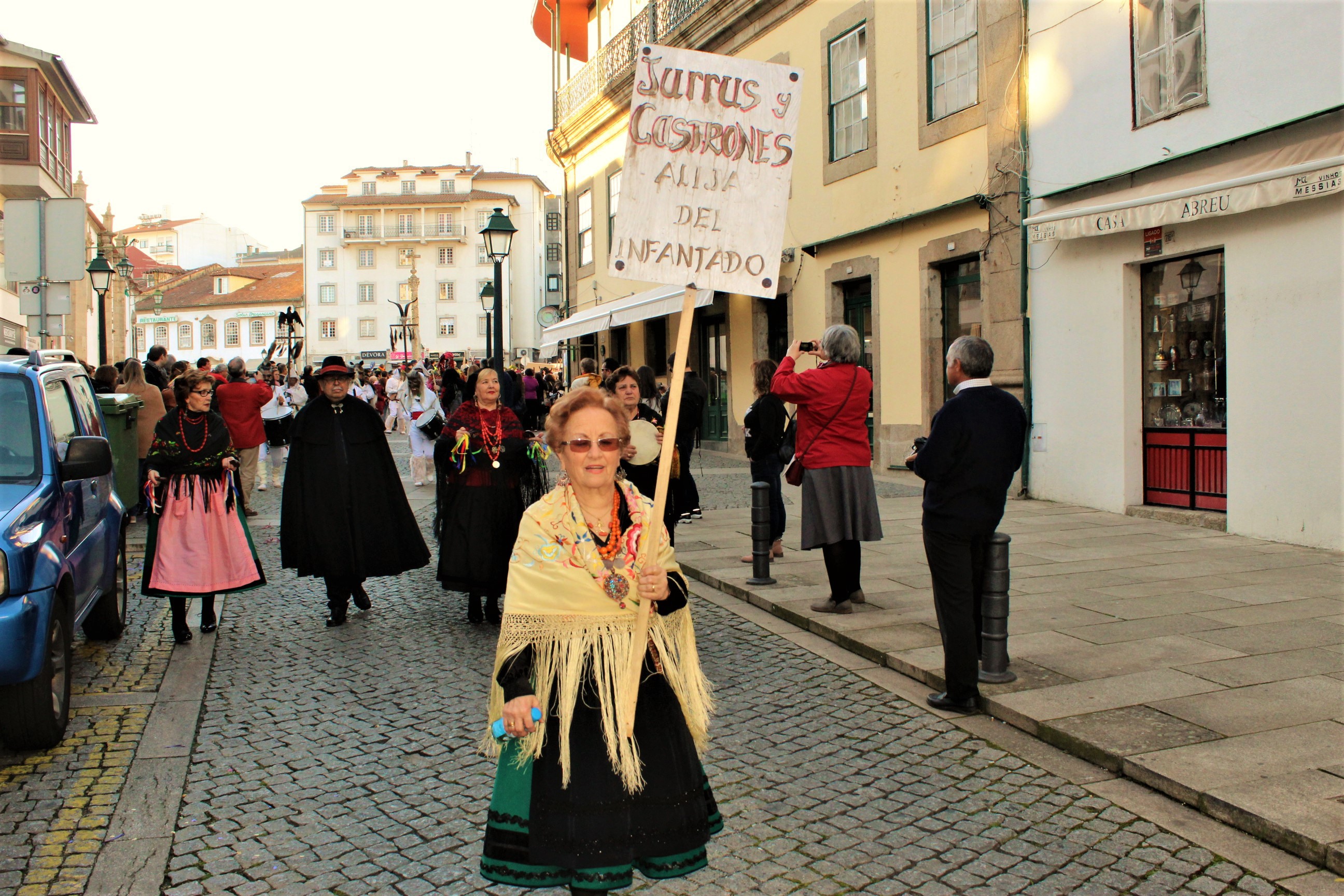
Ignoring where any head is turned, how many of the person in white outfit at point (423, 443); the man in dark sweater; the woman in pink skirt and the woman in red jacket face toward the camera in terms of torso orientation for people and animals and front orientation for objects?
2

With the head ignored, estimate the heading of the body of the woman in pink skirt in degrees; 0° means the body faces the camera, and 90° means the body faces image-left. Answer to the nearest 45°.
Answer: approximately 0°

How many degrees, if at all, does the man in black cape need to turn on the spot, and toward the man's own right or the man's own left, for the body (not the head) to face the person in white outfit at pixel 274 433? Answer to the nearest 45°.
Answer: approximately 180°

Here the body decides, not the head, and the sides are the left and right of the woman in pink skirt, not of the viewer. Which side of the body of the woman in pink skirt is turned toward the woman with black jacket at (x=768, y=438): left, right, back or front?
left

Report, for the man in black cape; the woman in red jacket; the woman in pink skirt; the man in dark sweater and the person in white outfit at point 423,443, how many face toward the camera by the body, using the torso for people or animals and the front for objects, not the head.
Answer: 3

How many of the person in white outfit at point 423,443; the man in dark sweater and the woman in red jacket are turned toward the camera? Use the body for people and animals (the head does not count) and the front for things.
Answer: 1

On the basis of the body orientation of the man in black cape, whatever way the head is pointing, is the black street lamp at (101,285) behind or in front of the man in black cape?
behind

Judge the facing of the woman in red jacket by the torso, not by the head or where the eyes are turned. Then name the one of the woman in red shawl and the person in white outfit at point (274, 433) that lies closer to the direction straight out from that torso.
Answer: the person in white outfit

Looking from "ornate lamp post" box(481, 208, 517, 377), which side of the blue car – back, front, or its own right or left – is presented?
back

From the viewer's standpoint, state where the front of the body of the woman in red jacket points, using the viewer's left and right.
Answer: facing away from the viewer and to the left of the viewer

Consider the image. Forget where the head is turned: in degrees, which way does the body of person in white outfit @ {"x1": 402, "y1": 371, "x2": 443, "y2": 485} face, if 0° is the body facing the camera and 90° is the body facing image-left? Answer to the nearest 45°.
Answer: approximately 0°
